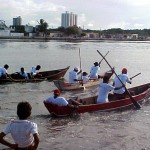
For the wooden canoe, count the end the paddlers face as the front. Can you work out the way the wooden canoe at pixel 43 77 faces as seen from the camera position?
facing to the right of the viewer

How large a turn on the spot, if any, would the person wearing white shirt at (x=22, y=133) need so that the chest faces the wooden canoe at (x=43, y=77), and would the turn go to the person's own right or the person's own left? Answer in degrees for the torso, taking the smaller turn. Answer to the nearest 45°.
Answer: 0° — they already face it

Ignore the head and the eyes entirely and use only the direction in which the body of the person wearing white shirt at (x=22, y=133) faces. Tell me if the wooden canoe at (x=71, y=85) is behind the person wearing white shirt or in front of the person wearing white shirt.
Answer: in front

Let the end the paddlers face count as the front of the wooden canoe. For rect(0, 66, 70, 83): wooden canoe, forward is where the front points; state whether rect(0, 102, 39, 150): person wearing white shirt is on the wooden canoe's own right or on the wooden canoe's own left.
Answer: on the wooden canoe's own right

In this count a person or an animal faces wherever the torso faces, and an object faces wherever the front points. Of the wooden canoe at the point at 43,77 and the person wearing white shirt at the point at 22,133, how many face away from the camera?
1

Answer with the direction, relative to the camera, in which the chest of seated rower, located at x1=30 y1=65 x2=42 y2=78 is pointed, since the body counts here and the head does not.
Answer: to the viewer's right

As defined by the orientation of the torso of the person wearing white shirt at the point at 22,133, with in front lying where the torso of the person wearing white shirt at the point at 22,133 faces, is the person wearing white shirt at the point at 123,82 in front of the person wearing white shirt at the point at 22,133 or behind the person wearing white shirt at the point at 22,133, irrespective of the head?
in front

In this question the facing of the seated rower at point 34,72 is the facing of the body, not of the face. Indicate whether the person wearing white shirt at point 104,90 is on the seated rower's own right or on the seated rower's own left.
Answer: on the seated rower's own right

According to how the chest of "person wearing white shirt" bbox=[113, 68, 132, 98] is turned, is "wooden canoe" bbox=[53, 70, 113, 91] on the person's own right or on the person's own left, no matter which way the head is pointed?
on the person's own left

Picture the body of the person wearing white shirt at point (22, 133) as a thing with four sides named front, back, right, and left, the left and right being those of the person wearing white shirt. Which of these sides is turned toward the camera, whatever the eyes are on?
back

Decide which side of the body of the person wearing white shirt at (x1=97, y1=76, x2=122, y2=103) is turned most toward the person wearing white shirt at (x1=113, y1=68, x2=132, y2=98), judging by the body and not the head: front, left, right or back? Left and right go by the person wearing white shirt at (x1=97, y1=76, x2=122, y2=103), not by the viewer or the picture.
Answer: front

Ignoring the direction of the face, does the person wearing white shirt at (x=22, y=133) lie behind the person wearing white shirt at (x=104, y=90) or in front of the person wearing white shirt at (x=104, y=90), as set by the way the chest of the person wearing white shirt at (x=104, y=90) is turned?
behind
